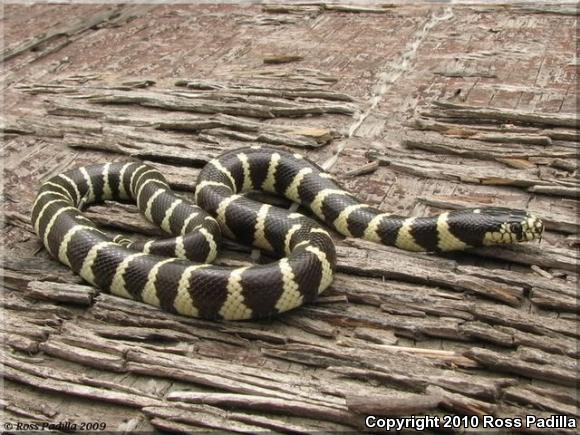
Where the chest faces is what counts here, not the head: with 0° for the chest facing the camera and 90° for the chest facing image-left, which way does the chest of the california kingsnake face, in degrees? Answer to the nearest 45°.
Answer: approximately 270°
